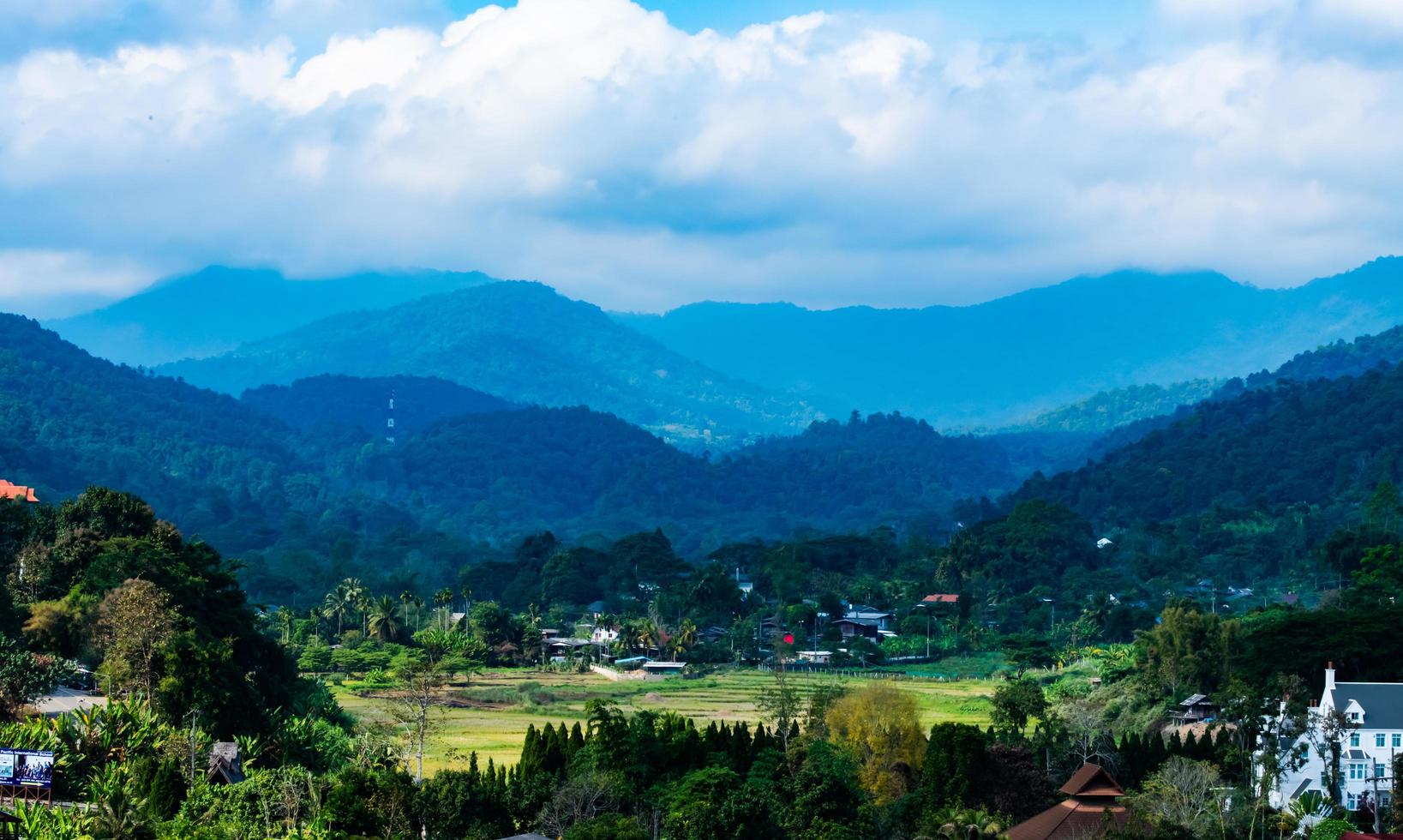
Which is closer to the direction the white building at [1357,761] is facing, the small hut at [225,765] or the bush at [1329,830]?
the bush

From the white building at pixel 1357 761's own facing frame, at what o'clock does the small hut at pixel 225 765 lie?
The small hut is roughly at 2 o'clock from the white building.

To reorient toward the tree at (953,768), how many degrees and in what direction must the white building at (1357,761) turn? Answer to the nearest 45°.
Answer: approximately 45° to its right

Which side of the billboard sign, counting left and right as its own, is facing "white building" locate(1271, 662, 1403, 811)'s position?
left

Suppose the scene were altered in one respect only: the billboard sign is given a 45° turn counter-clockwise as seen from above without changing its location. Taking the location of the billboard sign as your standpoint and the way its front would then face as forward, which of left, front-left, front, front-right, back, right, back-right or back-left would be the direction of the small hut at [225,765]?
left

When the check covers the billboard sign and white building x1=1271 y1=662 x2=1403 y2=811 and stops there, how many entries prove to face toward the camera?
2

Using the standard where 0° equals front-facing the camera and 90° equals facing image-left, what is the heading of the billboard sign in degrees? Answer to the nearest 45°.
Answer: approximately 0°

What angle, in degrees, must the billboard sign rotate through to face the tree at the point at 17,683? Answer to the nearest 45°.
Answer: approximately 180°

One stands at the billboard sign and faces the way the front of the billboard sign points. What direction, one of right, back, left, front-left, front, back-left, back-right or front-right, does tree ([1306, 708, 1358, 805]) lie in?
left

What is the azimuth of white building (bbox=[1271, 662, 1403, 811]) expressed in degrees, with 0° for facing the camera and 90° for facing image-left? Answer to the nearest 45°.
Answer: approximately 0°

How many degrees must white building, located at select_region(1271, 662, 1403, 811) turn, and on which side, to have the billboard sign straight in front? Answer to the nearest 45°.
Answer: approximately 45° to its right
